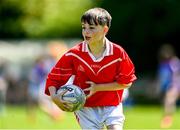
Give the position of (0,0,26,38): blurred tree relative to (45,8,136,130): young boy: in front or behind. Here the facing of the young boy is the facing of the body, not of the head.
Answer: behind

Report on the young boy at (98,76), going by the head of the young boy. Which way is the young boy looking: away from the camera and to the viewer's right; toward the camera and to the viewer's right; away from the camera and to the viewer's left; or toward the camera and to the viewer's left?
toward the camera and to the viewer's left

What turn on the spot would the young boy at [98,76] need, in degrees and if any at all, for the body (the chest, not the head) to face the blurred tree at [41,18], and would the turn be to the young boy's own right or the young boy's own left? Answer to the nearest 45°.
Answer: approximately 180°

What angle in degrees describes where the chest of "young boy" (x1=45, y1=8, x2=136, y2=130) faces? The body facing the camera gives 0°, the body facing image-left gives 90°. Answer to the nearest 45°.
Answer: approximately 0°
